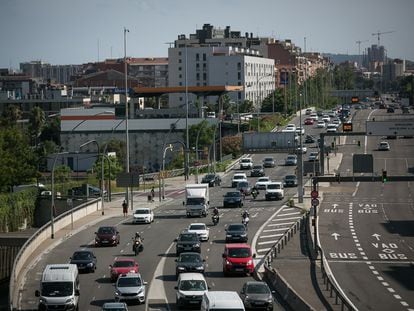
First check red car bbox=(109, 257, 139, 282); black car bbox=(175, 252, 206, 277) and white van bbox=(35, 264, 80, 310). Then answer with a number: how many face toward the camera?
3

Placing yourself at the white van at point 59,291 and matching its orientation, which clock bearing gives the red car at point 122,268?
The red car is roughly at 7 o'clock from the white van.

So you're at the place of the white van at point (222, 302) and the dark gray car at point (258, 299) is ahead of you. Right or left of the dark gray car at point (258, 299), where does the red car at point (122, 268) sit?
left

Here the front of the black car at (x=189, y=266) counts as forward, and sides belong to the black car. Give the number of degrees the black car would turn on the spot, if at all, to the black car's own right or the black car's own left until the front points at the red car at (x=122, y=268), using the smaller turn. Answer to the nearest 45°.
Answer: approximately 90° to the black car's own right

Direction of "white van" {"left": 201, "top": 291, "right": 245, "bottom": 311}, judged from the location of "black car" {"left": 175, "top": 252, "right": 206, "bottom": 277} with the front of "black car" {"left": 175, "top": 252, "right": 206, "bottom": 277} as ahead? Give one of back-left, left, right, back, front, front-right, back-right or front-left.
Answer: front

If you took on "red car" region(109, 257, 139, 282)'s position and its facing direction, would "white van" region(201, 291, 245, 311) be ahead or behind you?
ahead

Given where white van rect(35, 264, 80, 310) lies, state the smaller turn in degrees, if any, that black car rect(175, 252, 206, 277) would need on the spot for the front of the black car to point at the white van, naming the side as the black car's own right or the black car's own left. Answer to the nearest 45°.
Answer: approximately 45° to the black car's own right

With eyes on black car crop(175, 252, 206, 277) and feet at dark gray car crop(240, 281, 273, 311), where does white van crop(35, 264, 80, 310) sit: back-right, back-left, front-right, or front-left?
front-left

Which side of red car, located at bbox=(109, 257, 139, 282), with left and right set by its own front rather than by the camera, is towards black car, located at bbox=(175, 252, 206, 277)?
left

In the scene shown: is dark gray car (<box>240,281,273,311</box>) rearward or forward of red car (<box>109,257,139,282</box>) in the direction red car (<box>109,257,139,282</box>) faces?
forward

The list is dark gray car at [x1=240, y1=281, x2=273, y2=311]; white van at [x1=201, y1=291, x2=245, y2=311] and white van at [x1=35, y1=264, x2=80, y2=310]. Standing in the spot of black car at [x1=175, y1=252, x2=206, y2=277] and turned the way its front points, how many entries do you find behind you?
0

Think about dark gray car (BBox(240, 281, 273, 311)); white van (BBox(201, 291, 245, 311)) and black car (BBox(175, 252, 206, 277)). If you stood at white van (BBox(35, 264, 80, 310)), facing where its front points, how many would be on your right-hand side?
0

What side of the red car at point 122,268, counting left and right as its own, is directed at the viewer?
front

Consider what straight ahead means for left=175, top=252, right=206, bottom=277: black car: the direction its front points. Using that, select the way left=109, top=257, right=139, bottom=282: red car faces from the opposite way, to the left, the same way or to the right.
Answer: the same way

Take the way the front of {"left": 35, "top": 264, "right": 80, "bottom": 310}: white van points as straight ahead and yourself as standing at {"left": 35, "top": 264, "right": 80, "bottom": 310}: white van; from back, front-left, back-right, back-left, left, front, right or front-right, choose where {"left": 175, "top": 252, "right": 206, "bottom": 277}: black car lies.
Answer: back-left

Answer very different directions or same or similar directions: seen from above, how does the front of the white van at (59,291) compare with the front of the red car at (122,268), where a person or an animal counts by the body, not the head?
same or similar directions

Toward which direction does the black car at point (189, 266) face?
toward the camera
